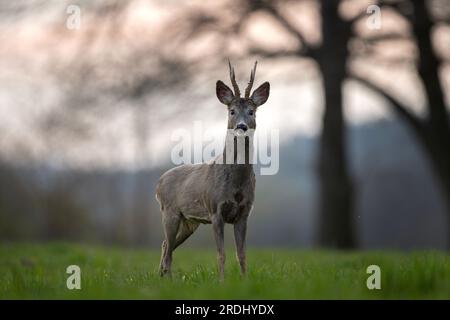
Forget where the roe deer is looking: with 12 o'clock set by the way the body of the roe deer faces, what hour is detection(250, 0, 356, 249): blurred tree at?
The blurred tree is roughly at 8 o'clock from the roe deer.

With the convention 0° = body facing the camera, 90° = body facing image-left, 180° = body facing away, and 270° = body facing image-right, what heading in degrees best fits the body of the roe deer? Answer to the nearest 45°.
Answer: approximately 315°

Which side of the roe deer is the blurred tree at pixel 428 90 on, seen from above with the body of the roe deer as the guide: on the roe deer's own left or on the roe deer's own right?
on the roe deer's own left
